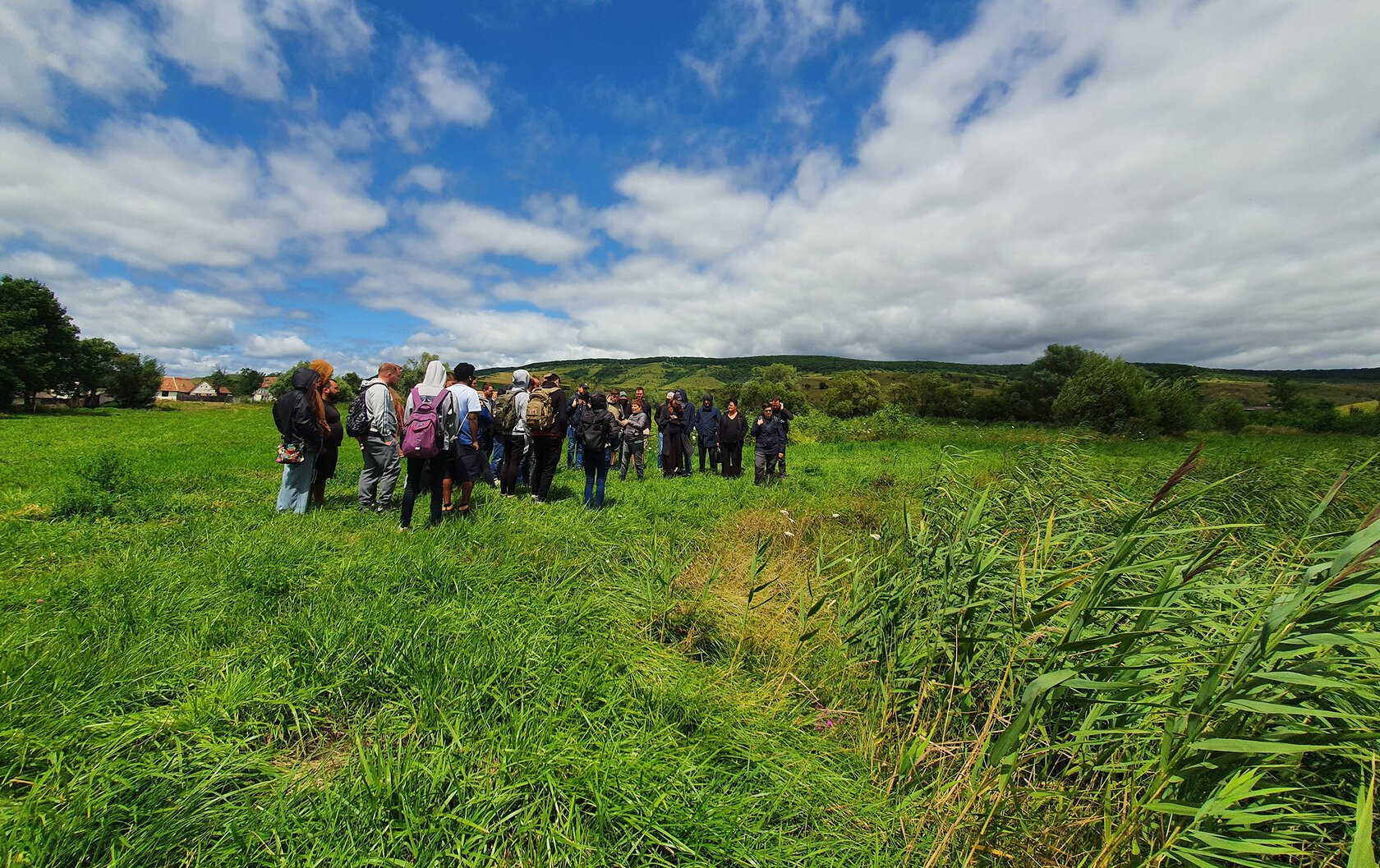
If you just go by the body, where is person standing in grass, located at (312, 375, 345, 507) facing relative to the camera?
to the viewer's right

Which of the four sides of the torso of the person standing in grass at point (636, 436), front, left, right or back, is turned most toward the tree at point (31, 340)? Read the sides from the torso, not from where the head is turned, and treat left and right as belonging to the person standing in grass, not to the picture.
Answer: right

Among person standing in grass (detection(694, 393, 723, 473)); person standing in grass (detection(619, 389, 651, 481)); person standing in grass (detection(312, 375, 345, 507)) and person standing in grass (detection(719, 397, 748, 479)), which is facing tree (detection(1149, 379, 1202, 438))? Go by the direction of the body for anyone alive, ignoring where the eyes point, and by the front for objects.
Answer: person standing in grass (detection(312, 375, 345, 507))

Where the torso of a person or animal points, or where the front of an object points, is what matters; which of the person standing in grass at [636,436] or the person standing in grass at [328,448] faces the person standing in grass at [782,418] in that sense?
the person standing in grass at [328,448]

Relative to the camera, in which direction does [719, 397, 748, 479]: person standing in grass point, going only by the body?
toward the camera

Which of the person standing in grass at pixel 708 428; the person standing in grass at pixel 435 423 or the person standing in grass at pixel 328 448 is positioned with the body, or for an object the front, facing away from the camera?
the person standing in grass at pixel 435 423

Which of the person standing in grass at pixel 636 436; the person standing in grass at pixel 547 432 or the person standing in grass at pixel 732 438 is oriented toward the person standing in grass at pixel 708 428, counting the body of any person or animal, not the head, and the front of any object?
the person standing in grass at pixel 547 432

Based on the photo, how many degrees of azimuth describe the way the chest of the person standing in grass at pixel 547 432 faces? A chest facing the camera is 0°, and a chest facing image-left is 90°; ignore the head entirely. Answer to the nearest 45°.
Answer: approximately 225°

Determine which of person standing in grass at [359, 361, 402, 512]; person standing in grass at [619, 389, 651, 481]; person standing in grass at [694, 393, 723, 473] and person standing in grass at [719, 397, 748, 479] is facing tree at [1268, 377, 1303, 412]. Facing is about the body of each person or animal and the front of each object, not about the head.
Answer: person standing in grass at [359, 361, 402, 512]

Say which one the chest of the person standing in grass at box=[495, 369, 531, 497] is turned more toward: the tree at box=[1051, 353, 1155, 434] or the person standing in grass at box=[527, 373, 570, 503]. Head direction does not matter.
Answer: the tree

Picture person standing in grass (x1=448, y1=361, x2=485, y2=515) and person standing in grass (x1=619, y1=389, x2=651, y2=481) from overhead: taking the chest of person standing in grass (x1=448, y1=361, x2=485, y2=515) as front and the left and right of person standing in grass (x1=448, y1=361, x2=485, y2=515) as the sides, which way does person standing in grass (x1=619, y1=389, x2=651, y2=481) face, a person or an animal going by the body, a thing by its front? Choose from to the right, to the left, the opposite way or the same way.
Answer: the opposite way

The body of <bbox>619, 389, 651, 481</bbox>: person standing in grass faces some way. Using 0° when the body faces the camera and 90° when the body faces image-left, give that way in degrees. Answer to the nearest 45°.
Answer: approximately 45°

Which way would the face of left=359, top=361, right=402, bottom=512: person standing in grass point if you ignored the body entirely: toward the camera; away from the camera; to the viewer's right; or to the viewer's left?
to the viewer's right

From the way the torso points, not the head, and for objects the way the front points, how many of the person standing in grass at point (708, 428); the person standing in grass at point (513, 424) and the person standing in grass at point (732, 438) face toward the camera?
2
